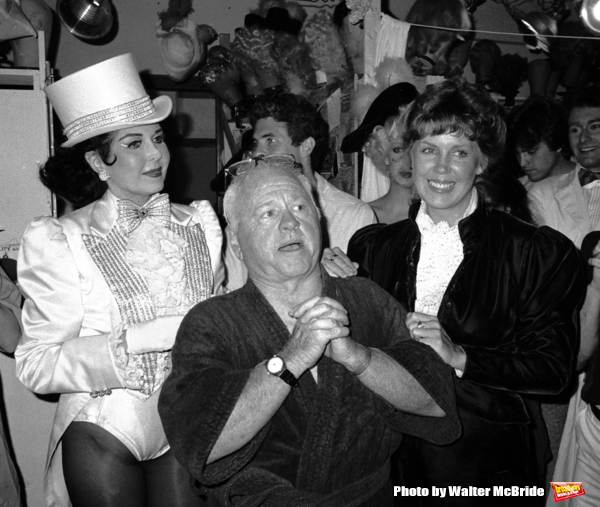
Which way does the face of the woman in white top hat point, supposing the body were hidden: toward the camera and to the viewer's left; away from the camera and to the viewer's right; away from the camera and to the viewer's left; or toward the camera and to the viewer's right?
toward the camera and to the viewer's right

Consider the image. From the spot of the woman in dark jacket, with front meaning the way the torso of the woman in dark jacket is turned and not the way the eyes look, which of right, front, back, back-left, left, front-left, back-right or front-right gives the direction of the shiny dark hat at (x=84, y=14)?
right

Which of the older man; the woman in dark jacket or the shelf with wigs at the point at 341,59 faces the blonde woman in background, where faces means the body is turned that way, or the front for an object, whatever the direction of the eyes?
the shelf with wigs

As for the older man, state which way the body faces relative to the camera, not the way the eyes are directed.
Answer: toward the camera

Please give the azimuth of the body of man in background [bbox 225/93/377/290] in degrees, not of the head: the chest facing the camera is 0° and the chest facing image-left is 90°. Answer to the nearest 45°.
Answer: approximately 45°

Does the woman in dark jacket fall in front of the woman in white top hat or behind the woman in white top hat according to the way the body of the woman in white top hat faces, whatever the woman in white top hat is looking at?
in front

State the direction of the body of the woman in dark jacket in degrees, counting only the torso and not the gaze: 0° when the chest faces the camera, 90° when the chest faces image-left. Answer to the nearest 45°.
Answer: approximately 45°

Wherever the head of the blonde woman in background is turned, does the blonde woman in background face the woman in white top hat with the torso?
no

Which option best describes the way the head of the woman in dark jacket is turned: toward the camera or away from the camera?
toward the camera

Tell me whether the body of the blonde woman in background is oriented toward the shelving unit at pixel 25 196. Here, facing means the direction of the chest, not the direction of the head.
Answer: no

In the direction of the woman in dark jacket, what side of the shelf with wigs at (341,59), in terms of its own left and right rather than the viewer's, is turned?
front

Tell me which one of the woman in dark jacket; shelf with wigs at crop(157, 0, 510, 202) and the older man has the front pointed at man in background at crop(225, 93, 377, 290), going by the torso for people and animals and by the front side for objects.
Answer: the shelf with wigs

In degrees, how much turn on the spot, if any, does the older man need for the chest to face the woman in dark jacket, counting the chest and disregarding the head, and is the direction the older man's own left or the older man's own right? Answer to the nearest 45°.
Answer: approximately 135° to the older man's own left

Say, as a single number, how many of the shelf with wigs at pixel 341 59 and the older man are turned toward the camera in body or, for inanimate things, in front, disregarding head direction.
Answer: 2

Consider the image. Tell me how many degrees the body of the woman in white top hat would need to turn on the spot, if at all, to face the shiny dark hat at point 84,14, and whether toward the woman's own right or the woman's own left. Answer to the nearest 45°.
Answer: approximately 135° to the woman's own left

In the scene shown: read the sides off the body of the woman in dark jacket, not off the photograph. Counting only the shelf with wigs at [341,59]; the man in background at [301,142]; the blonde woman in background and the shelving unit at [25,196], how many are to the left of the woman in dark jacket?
0
